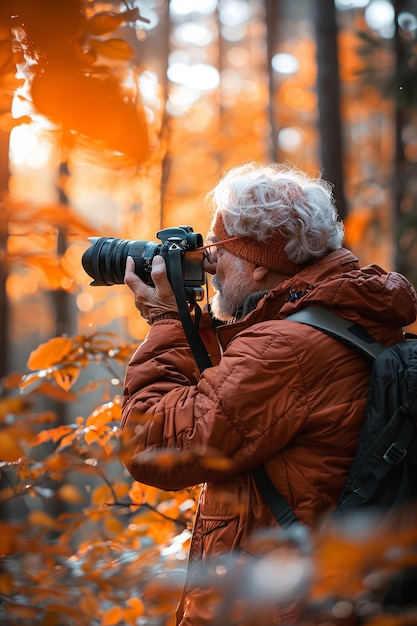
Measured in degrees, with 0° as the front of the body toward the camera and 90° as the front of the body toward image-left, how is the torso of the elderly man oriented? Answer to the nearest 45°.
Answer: approximately 90°

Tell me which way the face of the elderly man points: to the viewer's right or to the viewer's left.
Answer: to the viewer's left
